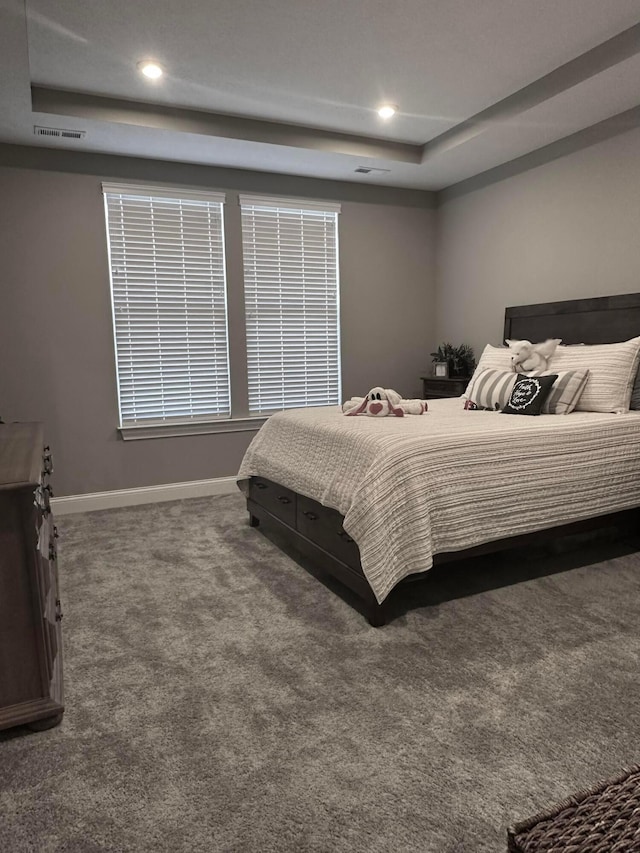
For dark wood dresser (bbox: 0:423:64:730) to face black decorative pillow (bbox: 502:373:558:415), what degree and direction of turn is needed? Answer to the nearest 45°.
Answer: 0° — it already faces it

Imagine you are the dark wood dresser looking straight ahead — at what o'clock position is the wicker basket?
The wicker basket is roughly at 2 o'clock from the dark wood dresser.

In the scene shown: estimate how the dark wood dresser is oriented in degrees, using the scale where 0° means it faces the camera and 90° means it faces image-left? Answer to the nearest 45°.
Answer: approximately 270°

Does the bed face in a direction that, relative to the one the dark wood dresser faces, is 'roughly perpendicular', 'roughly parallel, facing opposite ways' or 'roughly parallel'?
roughly parallel, facing opposite ways

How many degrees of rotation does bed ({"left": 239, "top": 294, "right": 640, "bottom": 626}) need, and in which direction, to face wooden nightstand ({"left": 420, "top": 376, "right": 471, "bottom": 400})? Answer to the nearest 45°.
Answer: approximately 135° to its right

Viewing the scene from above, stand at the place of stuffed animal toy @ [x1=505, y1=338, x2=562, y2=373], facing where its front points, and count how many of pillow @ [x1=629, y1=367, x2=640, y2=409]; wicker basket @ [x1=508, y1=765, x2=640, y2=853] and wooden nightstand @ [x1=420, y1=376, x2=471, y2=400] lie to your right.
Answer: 1

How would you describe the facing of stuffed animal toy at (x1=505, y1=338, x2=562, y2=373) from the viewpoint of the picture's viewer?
facing the viewer and to the left of the viewer

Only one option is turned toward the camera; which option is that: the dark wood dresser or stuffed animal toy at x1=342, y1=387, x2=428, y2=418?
the stuffed animal toy

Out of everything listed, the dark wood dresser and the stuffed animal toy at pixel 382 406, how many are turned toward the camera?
1

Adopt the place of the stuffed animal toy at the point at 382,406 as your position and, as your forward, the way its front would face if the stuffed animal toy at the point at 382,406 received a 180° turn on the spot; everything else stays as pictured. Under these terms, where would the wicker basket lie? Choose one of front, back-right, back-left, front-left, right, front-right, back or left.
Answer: back

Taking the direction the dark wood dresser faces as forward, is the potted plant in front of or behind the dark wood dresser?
in front

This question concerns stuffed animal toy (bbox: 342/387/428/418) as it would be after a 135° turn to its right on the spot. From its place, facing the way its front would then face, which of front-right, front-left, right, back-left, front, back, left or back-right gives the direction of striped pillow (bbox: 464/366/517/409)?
right

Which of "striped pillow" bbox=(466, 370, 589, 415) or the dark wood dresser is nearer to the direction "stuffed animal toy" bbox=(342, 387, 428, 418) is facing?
the dark wood dresser

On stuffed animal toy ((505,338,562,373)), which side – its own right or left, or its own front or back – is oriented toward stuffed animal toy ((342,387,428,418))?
front

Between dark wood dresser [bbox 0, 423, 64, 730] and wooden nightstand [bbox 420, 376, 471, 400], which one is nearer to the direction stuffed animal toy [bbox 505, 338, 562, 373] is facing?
the dark wood dresser

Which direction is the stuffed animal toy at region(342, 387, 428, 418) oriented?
toward the camera
